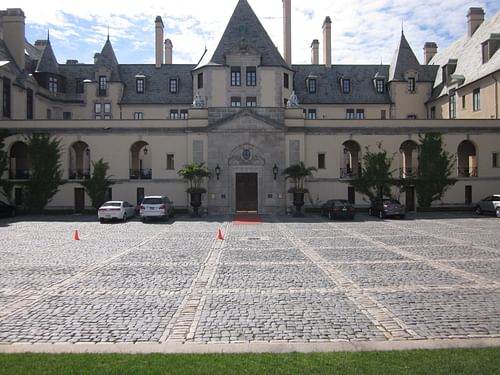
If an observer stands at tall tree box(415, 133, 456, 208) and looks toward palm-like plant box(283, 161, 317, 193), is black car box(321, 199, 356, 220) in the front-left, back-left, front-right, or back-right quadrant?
front-left

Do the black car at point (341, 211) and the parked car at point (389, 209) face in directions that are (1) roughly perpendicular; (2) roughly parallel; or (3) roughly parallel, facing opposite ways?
roughly parallel

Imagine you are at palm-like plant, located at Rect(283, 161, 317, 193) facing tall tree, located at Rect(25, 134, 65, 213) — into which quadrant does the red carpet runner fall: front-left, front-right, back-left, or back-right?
front-left

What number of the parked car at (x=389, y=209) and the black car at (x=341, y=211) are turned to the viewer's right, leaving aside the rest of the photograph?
0
